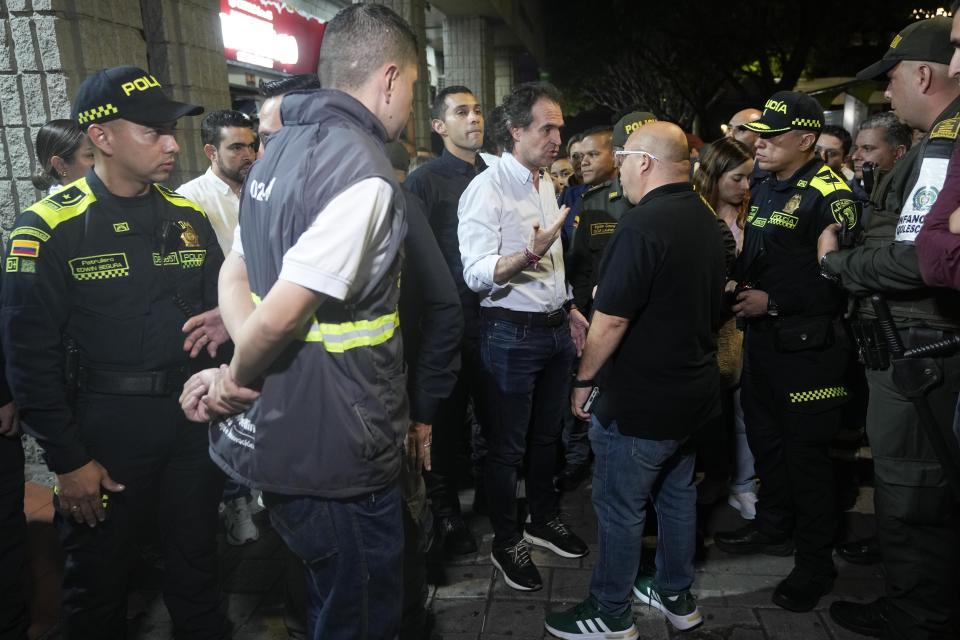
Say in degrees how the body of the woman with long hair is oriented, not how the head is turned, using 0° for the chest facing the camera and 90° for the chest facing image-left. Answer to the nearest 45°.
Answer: approximately 315°

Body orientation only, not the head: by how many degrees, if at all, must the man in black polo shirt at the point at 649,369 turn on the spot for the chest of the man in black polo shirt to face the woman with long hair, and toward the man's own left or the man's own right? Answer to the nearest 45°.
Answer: approximately 45° to the man's own right

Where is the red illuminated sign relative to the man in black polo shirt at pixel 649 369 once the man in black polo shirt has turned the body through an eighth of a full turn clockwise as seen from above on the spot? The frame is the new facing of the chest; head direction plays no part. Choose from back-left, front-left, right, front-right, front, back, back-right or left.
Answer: front-left

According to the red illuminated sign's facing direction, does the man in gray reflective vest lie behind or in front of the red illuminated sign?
in front

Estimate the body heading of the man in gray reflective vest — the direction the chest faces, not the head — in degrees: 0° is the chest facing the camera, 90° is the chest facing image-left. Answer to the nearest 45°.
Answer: approximately 225°

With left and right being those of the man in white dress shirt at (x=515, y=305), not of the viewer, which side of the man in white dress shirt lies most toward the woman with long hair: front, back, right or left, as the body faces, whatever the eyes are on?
left

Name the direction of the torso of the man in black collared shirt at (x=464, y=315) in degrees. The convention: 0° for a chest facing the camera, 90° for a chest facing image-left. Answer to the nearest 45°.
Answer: approximately 315°

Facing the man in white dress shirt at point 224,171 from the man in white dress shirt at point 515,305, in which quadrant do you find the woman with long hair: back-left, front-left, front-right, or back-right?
back-right

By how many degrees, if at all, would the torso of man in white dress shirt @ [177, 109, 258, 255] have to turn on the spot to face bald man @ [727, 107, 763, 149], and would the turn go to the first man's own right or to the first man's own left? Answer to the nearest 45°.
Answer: approximately 45° to the first man's own left

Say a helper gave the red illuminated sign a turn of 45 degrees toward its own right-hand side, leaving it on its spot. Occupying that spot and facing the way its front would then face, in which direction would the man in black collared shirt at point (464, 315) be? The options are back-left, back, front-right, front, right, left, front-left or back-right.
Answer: front

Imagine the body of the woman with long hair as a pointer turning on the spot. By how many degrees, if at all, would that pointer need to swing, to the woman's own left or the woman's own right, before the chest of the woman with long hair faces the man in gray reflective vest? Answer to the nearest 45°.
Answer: approximately 45° to the woman's own right

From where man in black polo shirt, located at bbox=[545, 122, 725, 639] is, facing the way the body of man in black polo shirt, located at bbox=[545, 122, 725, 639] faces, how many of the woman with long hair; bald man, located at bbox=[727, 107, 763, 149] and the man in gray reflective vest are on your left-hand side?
1

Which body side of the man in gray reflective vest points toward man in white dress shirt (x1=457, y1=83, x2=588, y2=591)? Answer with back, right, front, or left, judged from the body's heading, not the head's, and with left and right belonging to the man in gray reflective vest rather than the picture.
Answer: front

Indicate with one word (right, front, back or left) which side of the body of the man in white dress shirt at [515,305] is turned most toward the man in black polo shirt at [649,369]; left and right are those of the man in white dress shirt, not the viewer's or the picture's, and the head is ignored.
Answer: front

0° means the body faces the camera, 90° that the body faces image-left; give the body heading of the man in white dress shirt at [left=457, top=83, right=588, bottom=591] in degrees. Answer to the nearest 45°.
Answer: approximately 315°

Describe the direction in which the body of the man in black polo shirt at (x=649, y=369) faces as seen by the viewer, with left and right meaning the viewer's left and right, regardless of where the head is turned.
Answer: facing away from the viewer and to the left of the viewer
